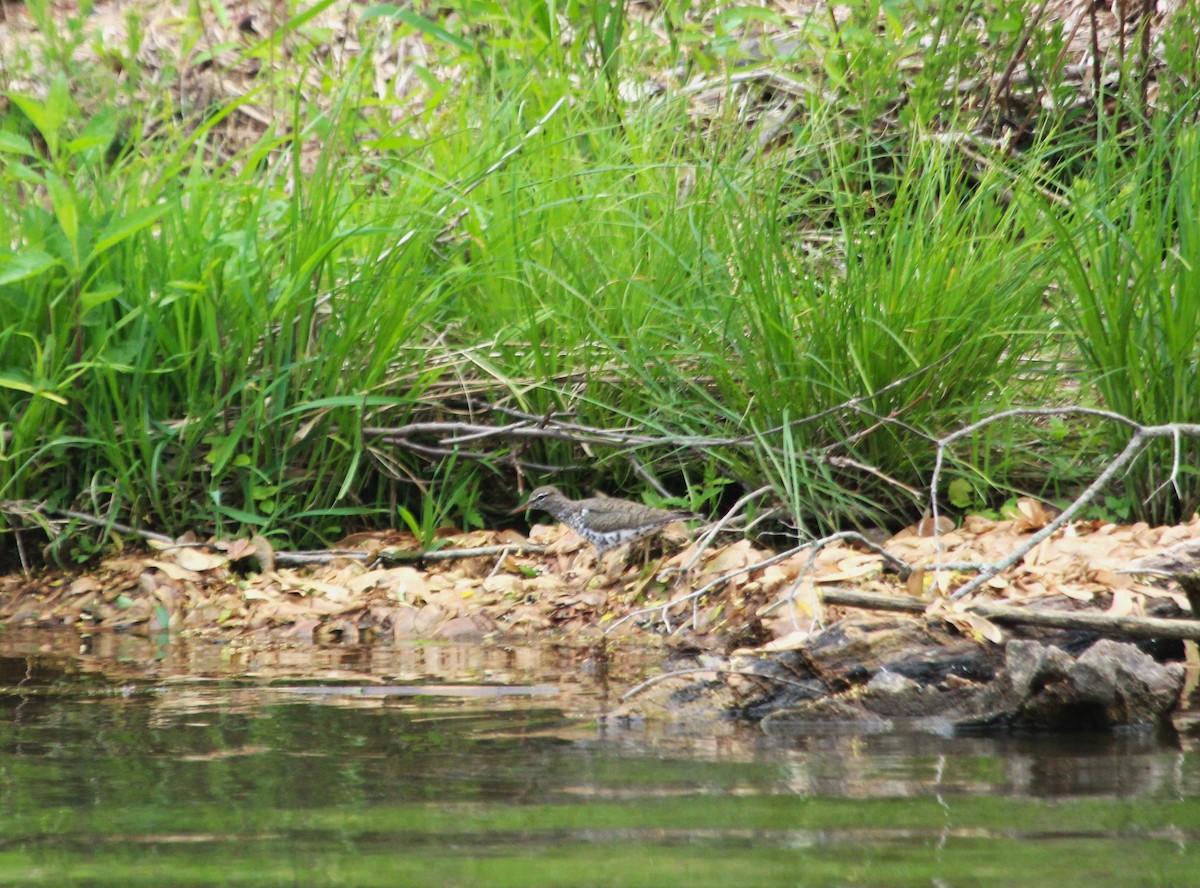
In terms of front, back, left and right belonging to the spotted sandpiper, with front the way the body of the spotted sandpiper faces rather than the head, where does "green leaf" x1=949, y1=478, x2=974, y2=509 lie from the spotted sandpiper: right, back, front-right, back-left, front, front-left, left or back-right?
back

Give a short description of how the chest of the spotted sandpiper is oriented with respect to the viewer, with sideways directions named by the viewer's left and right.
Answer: facing to the left of the viewer

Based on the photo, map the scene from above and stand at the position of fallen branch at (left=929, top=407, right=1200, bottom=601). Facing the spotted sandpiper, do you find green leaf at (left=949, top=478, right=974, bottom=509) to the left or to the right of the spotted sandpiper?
right

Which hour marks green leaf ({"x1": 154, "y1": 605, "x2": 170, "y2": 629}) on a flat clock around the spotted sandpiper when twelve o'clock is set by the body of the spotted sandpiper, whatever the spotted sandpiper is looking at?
The green leaf is roughly at 12 o'clock from the spotted sandpiper.

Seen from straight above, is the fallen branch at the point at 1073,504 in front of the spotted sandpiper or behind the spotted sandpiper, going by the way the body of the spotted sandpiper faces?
behind

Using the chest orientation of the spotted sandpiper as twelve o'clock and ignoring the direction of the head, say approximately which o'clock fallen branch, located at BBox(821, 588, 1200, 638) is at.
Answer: The fallen branch is roughly at 8 o'clock from the spotted sandpiper.
